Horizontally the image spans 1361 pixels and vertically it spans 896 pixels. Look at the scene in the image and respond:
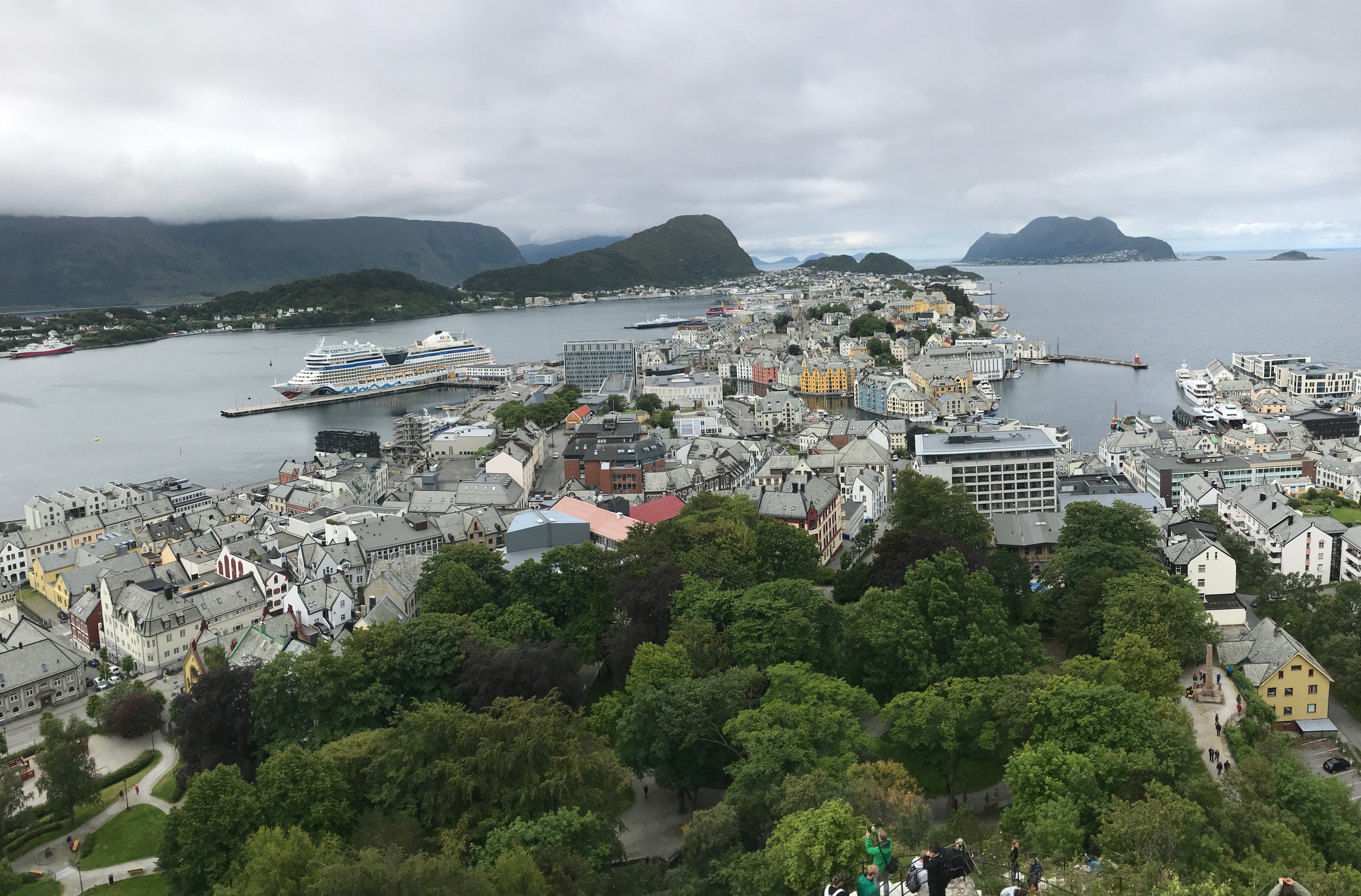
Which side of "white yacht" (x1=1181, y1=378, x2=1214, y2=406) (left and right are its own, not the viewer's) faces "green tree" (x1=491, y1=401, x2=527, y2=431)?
left

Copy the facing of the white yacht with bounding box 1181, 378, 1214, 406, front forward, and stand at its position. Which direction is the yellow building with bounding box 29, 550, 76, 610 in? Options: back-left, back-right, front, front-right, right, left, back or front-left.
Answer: left

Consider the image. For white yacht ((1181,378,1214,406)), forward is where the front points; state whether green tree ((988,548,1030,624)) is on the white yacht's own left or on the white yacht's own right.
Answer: on the white yacht's own left

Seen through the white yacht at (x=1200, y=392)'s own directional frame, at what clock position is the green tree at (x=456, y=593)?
The green tree is roughly at 8 o'clock from the white yacht.

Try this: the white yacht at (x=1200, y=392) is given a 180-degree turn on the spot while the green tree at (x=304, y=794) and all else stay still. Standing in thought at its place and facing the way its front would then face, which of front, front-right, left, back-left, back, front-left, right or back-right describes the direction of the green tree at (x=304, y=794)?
front-right

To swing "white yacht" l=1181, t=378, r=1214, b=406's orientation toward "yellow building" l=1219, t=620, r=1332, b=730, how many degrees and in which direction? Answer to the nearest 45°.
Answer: approximately 135° to its left

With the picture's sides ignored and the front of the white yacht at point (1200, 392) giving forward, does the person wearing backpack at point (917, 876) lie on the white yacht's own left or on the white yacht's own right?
on the white yacht's own left

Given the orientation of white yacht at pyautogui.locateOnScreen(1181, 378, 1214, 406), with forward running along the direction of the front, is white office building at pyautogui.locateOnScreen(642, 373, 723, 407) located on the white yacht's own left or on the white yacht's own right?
on the white yacht's own left

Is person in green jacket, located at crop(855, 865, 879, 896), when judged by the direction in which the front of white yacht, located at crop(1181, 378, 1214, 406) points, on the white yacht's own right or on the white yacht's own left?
on the white yacht's own left

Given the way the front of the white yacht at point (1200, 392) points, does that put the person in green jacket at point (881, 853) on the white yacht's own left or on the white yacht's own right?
on the white yacht's own left

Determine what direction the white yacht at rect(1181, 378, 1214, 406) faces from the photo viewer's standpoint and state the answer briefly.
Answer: facing away from the viewer and to the left of the viewer

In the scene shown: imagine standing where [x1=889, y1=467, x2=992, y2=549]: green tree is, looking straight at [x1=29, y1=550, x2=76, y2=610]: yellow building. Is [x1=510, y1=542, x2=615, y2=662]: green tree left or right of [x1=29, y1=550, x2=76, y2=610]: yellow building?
left

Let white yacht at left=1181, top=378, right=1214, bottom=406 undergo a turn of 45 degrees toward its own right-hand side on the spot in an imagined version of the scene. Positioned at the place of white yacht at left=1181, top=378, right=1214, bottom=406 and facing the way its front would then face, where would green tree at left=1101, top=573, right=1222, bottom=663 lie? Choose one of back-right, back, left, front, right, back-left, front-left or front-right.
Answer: back
